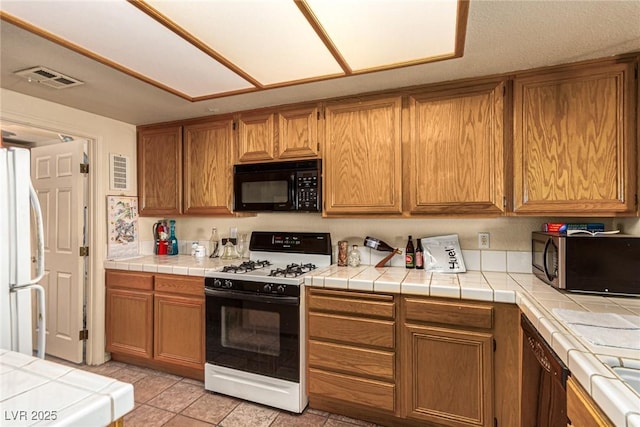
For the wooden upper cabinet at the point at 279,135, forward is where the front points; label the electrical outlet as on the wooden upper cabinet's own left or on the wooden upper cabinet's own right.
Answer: on the wooden upper cabinet's own left

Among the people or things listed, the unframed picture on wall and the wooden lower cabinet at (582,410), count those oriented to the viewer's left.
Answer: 1

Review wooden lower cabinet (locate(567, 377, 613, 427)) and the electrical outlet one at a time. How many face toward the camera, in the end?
1

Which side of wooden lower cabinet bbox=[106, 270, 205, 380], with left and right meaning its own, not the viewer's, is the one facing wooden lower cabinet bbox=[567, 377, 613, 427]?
left

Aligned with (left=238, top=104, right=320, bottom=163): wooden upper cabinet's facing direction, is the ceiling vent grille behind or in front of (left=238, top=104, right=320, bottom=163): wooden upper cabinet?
in front

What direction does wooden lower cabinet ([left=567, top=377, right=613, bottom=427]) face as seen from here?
to the viewer's left

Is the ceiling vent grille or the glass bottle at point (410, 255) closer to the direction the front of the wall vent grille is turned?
the glass bottle

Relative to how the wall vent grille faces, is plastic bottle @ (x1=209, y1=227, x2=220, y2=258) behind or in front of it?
in front

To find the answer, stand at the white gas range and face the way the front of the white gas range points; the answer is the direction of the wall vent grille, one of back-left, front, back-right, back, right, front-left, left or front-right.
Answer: right
